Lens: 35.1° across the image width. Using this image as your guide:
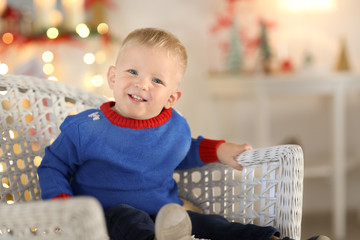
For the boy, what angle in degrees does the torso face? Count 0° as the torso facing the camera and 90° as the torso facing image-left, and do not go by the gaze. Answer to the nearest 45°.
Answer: approximately 315°

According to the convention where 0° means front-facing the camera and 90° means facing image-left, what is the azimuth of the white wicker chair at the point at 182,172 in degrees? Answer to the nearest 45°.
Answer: approximately 315°

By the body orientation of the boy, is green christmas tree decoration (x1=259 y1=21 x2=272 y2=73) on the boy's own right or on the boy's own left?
on the boy's own left

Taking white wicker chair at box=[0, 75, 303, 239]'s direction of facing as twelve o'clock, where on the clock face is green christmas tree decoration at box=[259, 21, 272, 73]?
The green christmas tree decoration is roughly at 8 o'clock from the white wicker chair.
